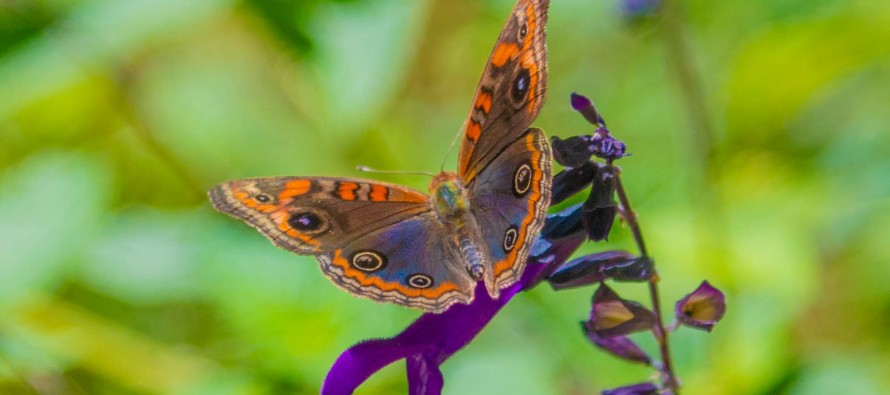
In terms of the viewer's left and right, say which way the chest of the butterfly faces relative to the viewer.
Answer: facing away from the viewer and to the left of the viewer
